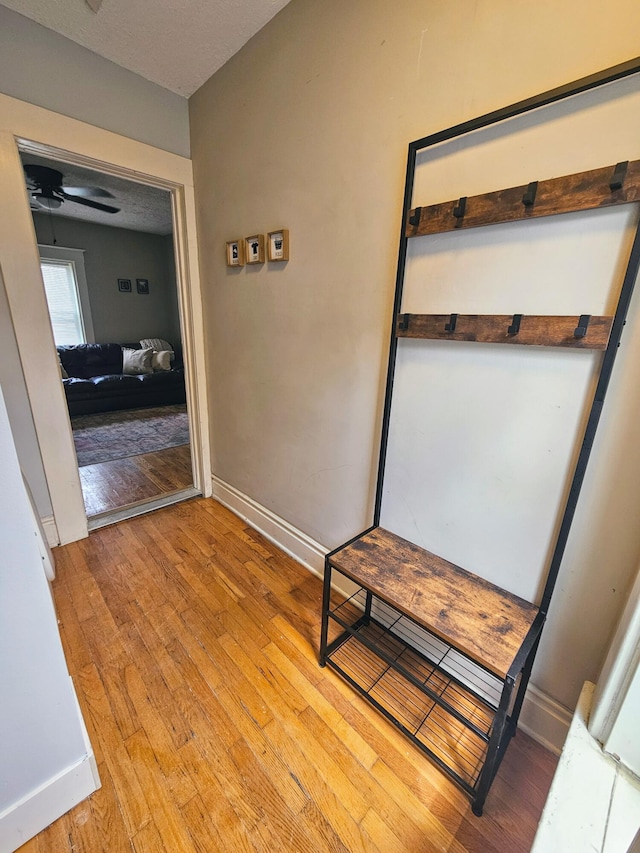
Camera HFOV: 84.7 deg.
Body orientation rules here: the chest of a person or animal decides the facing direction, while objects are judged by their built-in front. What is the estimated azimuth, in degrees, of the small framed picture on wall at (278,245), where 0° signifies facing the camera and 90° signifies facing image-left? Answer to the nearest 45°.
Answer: approximately 45°

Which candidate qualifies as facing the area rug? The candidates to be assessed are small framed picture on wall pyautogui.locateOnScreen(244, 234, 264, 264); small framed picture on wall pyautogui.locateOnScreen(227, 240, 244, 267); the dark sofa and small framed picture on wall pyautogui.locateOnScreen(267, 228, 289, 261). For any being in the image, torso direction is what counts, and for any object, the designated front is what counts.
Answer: the dark sofa

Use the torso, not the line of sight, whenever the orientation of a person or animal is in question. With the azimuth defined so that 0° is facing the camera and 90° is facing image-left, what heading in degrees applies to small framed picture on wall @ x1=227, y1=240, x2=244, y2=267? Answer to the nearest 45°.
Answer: approximately 45°

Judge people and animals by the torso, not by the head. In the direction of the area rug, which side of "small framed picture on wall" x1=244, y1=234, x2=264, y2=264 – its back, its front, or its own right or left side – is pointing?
right

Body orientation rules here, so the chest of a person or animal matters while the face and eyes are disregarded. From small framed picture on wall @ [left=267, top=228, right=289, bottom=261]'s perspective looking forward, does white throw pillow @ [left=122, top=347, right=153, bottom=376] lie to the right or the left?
on its right

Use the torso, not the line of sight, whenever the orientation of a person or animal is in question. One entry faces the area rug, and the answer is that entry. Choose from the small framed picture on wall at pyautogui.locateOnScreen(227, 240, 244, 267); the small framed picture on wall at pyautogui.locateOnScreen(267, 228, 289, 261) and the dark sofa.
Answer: the dark sofa

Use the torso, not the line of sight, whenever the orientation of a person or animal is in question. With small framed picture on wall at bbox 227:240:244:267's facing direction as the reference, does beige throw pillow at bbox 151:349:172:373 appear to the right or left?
on its right

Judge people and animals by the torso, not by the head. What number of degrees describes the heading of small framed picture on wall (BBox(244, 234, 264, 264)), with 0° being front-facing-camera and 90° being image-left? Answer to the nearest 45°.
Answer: approximately 45°

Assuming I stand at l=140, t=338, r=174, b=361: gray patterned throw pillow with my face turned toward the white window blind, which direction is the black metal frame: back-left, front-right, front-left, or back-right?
back-left

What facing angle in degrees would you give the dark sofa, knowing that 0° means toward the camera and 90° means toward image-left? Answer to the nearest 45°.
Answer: approximately 0°

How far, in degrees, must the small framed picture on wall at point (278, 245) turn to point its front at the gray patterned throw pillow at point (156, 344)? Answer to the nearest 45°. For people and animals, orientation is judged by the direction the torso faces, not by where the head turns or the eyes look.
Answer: approximately 90° to its right
